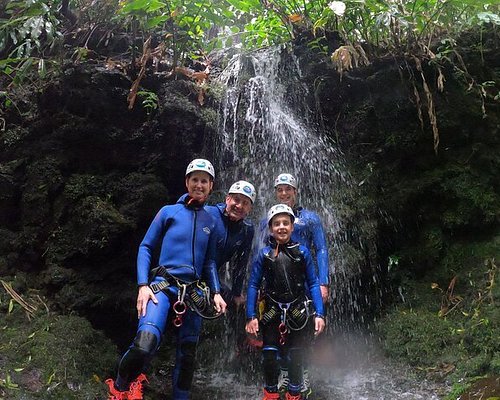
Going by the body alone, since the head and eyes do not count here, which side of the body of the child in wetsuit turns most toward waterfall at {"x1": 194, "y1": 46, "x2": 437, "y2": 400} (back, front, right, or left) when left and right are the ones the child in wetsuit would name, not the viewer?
back

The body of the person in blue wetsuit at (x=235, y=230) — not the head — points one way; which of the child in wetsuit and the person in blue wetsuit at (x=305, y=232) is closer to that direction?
the child in wetsuit

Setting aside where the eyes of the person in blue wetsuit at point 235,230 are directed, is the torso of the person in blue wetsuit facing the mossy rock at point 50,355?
no

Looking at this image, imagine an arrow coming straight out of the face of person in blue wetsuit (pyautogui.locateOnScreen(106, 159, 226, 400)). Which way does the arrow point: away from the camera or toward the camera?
toward the camera

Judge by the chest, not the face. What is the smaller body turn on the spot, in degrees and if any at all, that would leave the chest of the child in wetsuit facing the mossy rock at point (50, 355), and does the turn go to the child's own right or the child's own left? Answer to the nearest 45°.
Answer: approximately 90° to the child's own right

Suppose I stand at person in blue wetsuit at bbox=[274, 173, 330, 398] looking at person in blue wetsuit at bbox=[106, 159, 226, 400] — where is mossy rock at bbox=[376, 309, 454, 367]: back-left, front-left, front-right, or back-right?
back-right

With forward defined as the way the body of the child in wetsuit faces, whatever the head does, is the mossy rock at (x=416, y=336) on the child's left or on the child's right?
on the child's left

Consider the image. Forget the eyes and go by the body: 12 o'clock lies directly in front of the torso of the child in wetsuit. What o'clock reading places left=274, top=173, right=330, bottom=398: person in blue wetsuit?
The person in blue wetsuit is roughly at 6 o'clock from the child in wetsuit.

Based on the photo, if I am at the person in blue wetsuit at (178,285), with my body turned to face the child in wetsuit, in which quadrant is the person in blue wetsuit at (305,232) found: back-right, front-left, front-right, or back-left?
front-left

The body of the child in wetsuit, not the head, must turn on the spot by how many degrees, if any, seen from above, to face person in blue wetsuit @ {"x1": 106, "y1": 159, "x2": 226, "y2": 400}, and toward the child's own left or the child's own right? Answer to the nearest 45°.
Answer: approximately 90° to the child's own right

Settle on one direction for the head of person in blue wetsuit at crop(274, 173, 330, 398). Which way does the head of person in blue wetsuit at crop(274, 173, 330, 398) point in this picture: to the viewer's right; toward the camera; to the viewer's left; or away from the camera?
toward the camera

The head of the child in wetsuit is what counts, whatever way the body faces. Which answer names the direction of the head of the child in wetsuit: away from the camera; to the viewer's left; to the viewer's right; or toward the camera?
toward the camera

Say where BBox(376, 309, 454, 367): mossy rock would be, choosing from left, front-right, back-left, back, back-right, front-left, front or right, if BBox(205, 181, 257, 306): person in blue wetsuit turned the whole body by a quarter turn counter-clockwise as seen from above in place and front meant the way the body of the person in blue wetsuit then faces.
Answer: front

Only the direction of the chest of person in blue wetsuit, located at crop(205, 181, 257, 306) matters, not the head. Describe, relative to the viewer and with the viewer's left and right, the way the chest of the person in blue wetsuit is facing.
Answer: facing the viewer

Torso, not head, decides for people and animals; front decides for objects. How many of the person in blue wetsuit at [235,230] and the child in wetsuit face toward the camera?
2

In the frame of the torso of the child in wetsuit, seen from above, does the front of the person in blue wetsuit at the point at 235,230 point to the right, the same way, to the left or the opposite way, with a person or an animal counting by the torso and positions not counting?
the same way
